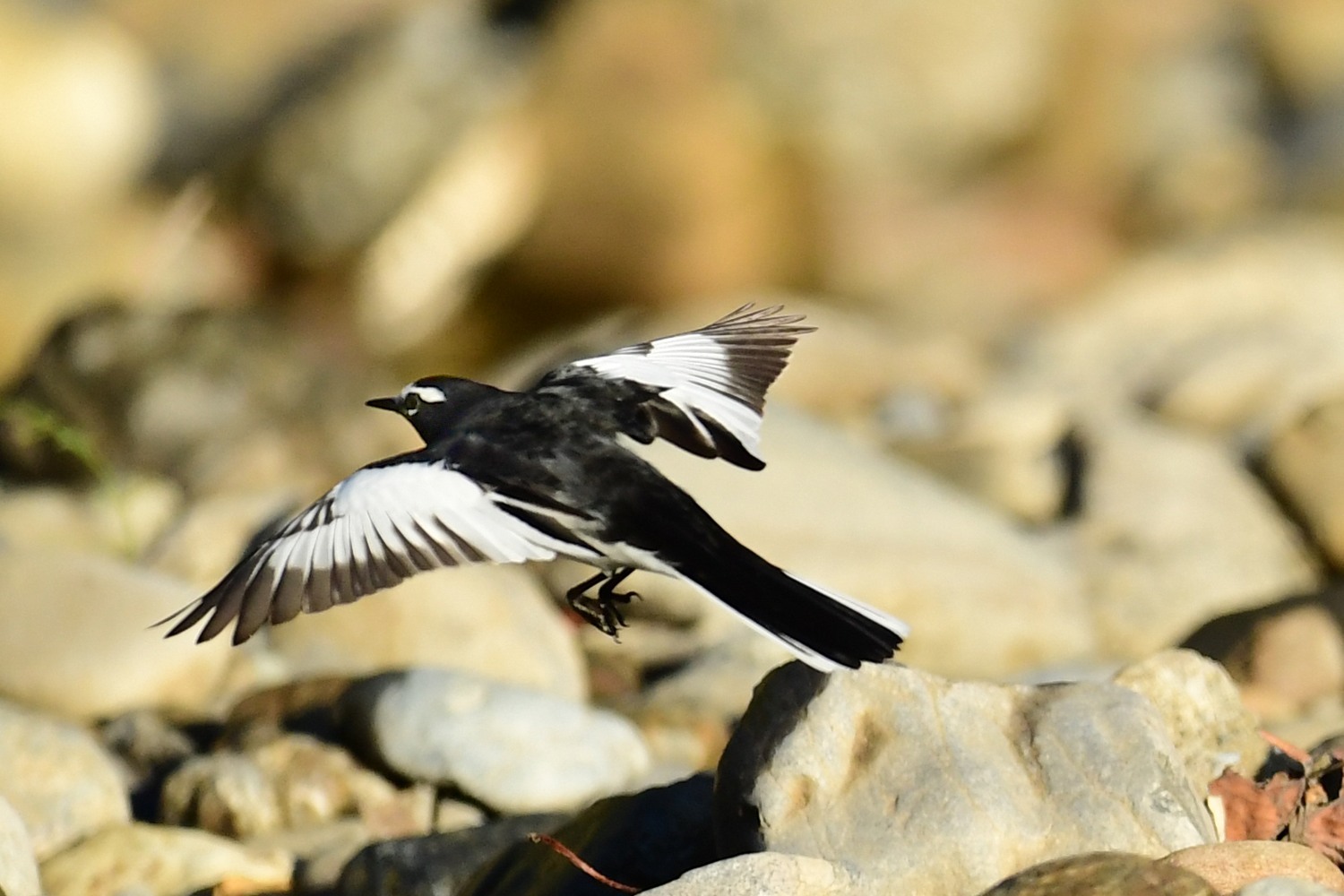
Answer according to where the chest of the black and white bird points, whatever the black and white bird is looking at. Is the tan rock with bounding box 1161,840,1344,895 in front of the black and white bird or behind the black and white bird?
behind

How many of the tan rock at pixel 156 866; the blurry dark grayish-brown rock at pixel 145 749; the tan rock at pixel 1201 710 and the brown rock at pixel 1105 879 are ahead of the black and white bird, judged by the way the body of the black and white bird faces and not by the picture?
2

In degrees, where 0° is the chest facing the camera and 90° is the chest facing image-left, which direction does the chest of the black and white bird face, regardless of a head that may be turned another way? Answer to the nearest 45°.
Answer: approximately 135°

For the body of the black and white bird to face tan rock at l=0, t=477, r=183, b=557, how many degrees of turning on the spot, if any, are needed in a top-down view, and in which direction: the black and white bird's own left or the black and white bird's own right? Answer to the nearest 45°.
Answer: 0° — it already faces it

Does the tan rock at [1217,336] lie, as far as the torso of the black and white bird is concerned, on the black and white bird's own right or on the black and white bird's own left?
on the black and white bird's own right

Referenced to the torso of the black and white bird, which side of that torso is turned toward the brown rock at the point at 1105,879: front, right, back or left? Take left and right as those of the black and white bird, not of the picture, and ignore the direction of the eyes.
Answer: back

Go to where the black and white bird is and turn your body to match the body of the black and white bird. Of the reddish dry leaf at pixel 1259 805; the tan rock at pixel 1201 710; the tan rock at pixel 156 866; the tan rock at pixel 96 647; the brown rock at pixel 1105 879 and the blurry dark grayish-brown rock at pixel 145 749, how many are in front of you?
3

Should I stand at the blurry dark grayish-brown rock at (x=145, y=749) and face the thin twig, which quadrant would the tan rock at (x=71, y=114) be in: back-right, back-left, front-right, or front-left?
back-left

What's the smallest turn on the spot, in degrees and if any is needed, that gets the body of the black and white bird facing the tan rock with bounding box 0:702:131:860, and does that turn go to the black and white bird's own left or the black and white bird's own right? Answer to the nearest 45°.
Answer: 0° — it already faces it

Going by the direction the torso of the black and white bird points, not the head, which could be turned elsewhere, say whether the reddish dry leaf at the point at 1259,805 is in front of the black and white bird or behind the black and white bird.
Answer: behind
